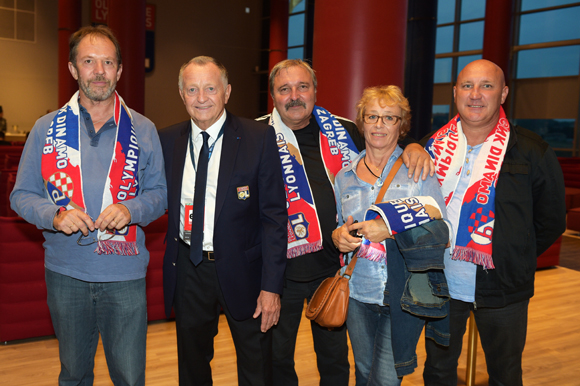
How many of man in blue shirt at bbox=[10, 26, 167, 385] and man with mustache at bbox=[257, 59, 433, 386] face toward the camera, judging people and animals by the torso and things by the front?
2

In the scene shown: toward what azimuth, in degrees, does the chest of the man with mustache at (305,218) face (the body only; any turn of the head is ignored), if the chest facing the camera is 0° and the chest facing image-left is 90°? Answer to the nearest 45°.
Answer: approximately 0°

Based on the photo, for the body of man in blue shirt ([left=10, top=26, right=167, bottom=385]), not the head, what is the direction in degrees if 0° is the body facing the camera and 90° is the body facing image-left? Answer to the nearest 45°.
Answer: approximately 0°

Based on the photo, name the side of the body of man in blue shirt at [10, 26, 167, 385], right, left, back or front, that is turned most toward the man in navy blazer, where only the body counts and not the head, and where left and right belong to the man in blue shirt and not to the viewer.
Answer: left

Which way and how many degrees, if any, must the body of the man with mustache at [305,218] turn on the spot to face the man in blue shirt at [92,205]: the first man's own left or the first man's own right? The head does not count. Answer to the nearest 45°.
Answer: approximately 45° to the first man's own right

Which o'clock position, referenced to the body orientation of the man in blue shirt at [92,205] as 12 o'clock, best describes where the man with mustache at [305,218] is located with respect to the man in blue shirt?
The man with mustache is roughly at 9 o'clock from the man in blue shirt.

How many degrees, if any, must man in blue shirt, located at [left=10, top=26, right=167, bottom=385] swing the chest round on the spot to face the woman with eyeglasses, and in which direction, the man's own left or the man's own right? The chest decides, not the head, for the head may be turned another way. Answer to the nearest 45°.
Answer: approximately 90° to the man's own left

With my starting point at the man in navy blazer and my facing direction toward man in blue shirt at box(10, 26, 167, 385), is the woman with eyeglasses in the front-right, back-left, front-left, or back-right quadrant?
back-left
